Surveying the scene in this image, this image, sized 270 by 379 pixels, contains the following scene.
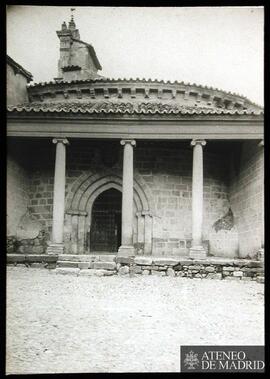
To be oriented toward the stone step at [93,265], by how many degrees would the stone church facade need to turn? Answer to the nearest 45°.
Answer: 0° — it already faces it

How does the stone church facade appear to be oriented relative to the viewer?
toward the camera

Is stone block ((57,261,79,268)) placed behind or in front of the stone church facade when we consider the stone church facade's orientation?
in front

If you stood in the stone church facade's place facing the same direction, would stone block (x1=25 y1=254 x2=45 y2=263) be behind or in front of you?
in front

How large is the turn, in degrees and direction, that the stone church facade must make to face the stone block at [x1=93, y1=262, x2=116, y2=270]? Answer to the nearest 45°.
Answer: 0° — it already faces it

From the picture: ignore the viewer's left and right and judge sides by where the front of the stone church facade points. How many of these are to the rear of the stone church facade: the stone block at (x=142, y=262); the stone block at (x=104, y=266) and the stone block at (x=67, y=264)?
0

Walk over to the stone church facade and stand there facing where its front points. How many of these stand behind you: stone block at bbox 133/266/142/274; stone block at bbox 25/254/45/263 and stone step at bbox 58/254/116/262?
0

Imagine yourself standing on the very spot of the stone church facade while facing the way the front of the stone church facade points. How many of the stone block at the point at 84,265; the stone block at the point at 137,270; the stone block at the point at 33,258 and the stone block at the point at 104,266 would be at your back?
0

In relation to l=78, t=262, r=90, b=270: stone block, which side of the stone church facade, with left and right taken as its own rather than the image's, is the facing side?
front

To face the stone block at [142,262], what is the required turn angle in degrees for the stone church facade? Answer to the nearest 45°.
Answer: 0° — it already faces it
